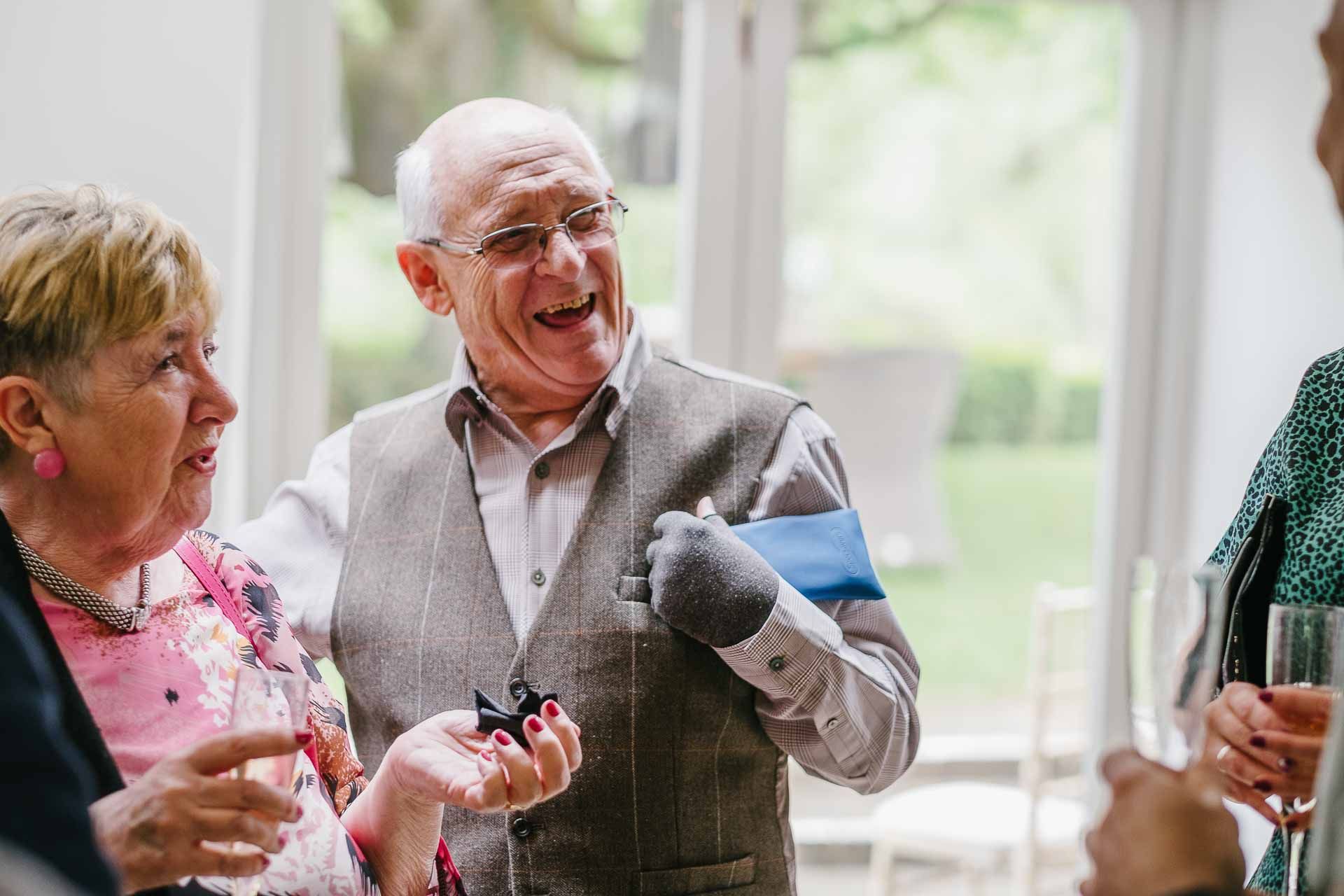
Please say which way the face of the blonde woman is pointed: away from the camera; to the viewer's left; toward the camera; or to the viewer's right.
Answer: to the viewer's right

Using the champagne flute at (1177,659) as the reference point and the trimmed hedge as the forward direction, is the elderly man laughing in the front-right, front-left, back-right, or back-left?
front-left

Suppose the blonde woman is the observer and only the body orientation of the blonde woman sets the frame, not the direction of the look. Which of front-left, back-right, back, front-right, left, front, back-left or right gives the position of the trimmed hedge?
left

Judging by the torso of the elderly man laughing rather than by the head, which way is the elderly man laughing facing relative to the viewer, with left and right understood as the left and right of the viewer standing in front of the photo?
facing the viewer

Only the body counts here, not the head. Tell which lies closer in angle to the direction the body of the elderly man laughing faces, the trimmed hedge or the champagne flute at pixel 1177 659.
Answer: the champagne flute

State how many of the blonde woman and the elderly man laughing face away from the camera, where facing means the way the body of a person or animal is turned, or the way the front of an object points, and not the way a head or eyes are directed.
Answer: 0

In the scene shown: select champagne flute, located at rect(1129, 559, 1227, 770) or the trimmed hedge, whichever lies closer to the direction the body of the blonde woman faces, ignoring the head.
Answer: the champagne flute

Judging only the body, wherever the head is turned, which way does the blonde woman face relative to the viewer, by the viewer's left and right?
facing the viewer and to the right of the viewer

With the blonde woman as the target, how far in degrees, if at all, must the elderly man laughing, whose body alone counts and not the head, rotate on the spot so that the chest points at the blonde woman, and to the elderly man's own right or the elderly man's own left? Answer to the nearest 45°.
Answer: approximately 45° to the elderly man's own right

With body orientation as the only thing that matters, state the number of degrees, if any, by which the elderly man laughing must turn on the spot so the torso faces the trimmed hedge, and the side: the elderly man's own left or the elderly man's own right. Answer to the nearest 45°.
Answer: approximately 135° to the elderly man's own left

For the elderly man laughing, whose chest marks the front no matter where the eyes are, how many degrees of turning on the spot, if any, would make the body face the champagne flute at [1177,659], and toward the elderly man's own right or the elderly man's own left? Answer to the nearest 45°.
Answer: approximately 45° to the elderly man's own left
